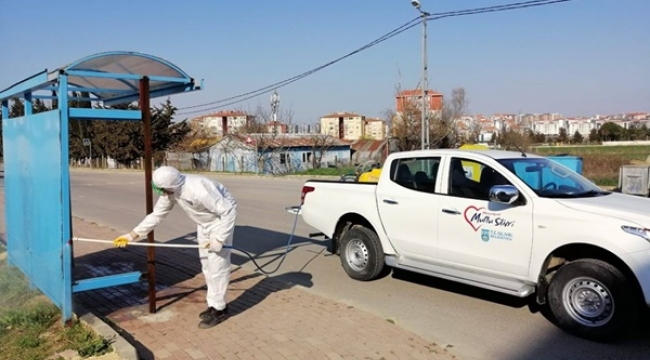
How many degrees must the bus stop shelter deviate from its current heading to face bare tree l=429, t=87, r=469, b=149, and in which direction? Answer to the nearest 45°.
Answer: approximately 45° to its left

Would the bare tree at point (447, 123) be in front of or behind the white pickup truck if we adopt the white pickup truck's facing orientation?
behind

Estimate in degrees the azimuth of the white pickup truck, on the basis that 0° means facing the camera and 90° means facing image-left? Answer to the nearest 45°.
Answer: approximately 315°

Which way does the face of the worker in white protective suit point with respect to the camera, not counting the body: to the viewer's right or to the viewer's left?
to the viewer's left

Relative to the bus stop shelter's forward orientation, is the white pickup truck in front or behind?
in front

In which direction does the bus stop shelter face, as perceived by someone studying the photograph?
facing to the right of the viewer

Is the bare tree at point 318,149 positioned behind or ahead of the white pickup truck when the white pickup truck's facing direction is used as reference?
behind

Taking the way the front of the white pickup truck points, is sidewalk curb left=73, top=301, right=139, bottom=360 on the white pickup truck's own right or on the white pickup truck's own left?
on the white pickup truck's own right

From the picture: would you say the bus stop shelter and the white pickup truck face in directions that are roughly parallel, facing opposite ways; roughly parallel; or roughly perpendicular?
roughly perpendicular
